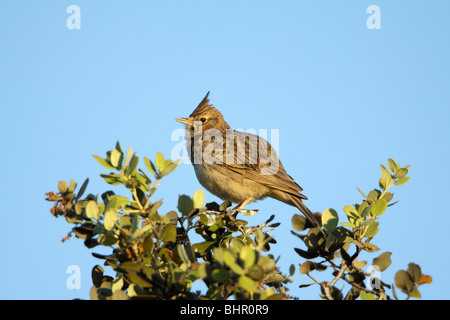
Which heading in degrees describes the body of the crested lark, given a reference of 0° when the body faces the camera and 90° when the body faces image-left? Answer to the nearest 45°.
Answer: approximately 90°
